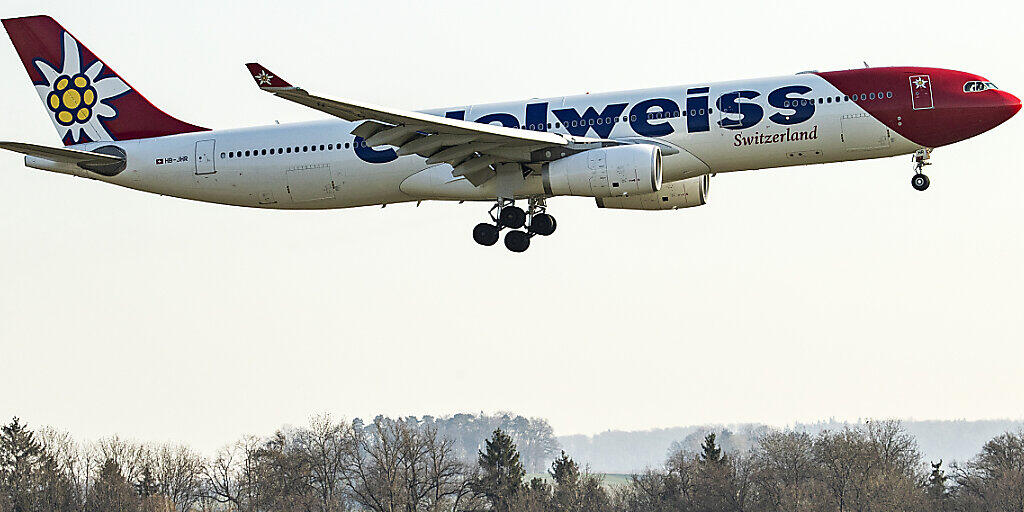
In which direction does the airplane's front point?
to the viewer's right
